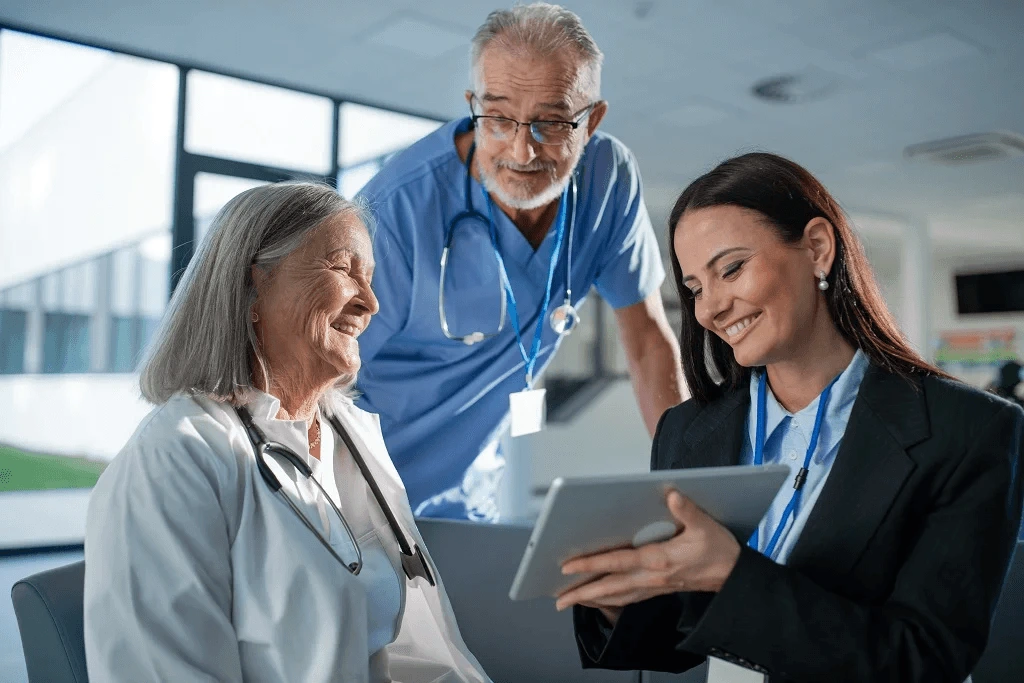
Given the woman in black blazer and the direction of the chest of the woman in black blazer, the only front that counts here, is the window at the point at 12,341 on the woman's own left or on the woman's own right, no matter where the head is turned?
on the woman's own right

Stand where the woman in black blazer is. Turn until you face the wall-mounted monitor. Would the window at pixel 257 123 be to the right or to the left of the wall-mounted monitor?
left

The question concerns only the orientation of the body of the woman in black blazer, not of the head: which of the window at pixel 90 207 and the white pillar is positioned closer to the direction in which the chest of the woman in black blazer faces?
the window

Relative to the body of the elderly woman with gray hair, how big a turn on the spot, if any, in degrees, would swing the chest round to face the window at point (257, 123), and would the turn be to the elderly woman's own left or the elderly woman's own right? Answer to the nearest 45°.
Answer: approximately 135° to the elderly woman's own left

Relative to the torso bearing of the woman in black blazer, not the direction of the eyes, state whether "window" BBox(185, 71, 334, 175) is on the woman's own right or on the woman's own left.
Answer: on the woman's own right

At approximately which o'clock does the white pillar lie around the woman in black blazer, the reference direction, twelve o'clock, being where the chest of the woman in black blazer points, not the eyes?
The white pillar is roughly at 5 o'clock from the woman in black blazer.

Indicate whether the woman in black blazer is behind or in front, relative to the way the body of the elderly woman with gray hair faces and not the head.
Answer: in front

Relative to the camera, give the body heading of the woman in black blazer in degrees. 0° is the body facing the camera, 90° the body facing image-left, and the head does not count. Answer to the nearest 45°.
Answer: approximately 45°

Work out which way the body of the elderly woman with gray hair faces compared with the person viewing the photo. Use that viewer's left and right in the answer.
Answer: facing the viewer and to the right of the viewer

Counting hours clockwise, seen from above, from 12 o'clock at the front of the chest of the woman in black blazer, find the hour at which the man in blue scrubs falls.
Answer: The man in blue scrubs is roughly at 3 o'clock from the woman in black blazer.

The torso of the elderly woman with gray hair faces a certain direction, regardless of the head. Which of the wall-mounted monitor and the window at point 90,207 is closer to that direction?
the wall-mounted monitor

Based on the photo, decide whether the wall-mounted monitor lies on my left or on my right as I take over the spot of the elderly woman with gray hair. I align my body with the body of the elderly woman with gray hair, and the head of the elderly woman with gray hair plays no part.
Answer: on my left

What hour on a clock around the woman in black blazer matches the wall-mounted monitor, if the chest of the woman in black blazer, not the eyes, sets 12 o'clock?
The wall-mounted monitor is roughly at 5 o'clock from the woman in black blazer.

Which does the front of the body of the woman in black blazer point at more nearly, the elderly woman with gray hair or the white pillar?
the elderly woman with gray hair

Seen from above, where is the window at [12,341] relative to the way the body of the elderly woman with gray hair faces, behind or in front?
behind

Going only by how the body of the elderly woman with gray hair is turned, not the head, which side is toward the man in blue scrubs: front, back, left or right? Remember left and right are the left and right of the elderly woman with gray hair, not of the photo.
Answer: left

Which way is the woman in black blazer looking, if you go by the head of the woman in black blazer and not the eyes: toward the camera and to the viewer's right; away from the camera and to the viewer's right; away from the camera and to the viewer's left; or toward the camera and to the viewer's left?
toward the camera and to the viewer's left

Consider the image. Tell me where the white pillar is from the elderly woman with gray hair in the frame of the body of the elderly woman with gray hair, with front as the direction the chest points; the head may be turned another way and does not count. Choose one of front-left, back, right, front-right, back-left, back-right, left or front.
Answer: left
